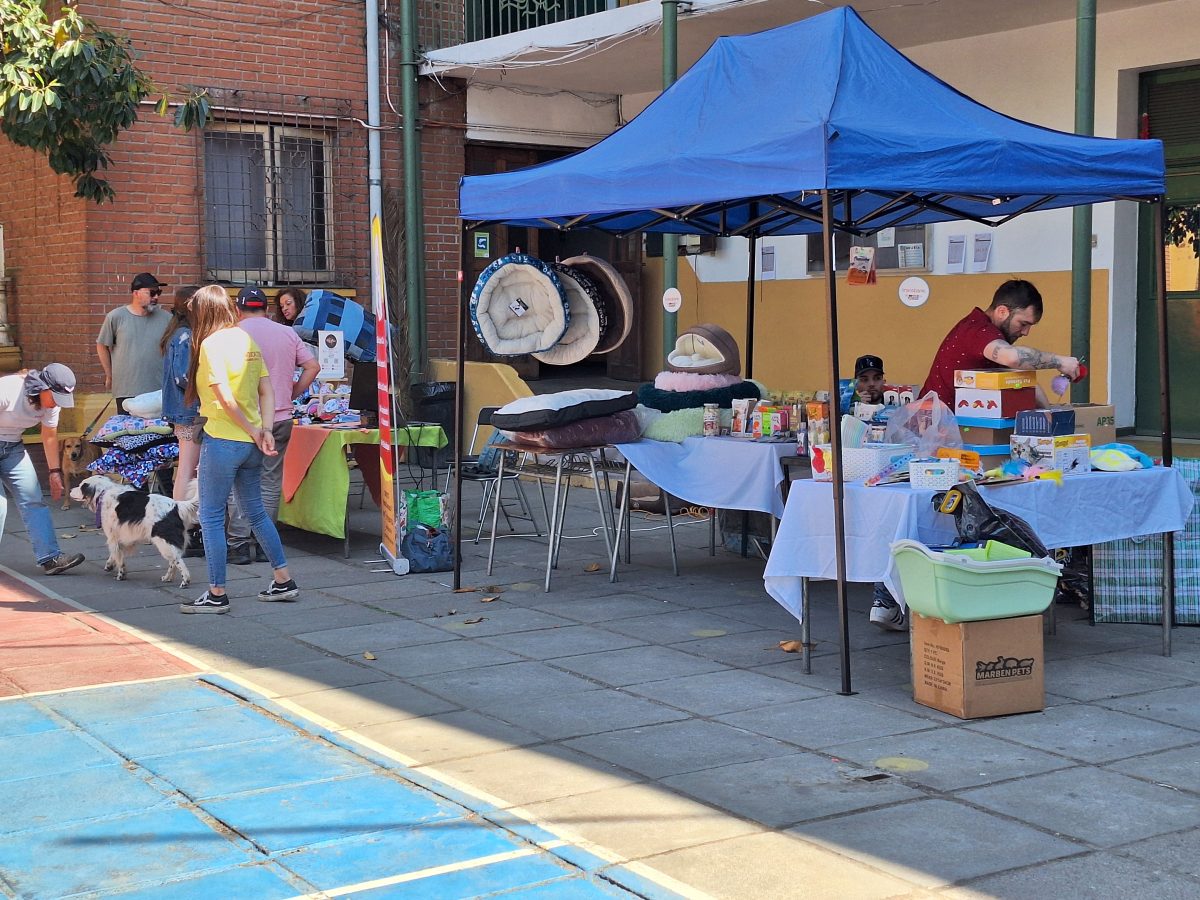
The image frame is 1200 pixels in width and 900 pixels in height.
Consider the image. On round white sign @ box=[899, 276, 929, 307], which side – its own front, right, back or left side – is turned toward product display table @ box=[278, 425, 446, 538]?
right

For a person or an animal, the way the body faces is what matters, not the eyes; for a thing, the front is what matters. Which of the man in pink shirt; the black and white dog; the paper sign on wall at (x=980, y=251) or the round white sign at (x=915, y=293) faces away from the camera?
the man in pink shirt

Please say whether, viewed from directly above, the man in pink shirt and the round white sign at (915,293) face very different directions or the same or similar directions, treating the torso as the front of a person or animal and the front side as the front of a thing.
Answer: very different directions

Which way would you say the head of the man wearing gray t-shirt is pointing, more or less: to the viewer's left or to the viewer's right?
to the viewer's right

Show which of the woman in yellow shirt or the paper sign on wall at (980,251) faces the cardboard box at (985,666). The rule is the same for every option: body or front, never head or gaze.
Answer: the paper sign on wall

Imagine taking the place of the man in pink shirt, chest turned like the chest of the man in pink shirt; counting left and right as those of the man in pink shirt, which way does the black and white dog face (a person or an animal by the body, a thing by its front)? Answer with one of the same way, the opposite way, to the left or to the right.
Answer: to the left

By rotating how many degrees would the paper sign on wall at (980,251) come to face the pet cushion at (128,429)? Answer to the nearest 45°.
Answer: approximately 45° to its right

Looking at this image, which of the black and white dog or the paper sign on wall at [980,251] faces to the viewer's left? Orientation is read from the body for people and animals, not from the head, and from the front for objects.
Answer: the black and white dog

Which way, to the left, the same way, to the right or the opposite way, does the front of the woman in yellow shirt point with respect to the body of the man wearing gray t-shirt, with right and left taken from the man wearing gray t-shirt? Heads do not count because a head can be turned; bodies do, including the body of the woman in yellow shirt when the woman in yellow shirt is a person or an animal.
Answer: the opposite way

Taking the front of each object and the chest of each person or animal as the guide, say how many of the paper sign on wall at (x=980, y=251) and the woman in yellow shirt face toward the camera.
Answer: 1

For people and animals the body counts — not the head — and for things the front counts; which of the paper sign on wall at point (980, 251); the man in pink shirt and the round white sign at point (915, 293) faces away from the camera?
the man in pink shirt

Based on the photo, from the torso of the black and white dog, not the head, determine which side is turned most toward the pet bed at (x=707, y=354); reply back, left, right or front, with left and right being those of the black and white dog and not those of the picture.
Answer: back

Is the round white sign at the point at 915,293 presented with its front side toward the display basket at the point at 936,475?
yes
